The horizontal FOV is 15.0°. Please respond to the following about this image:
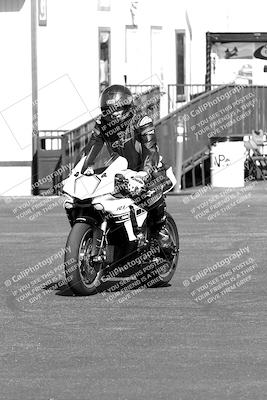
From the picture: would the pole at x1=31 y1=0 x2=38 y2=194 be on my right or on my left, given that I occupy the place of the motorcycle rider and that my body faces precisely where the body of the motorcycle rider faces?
on my right

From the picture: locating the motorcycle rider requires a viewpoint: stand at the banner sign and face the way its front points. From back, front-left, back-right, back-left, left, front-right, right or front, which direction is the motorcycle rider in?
front

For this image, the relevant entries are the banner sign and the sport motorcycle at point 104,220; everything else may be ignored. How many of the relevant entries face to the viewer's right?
0

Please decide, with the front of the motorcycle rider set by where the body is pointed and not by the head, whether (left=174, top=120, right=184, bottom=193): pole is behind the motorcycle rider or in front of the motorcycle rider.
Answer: behind

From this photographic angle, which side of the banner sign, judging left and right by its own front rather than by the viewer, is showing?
front

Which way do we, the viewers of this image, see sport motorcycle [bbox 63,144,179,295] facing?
facing the viewer and to the left of the viewer

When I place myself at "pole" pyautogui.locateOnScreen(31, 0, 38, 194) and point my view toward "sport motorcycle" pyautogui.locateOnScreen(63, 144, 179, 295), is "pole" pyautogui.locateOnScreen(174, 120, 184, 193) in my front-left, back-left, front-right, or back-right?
front-left

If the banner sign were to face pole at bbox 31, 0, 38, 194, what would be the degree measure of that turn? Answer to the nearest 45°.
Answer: approximately 45° to its right

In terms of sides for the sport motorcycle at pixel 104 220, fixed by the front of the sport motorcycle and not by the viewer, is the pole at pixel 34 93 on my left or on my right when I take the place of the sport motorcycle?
on my right

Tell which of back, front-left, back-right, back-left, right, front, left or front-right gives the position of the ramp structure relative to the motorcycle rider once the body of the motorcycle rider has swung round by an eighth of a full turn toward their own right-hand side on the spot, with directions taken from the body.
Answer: right

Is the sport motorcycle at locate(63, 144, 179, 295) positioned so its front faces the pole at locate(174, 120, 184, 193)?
no

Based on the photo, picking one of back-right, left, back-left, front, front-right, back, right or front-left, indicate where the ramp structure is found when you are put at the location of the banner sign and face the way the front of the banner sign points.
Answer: front

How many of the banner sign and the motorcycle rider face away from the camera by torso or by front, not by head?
0

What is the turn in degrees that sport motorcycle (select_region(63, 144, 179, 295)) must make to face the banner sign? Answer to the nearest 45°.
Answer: approximately 135° to its right

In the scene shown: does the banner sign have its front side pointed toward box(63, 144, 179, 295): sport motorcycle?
yes
